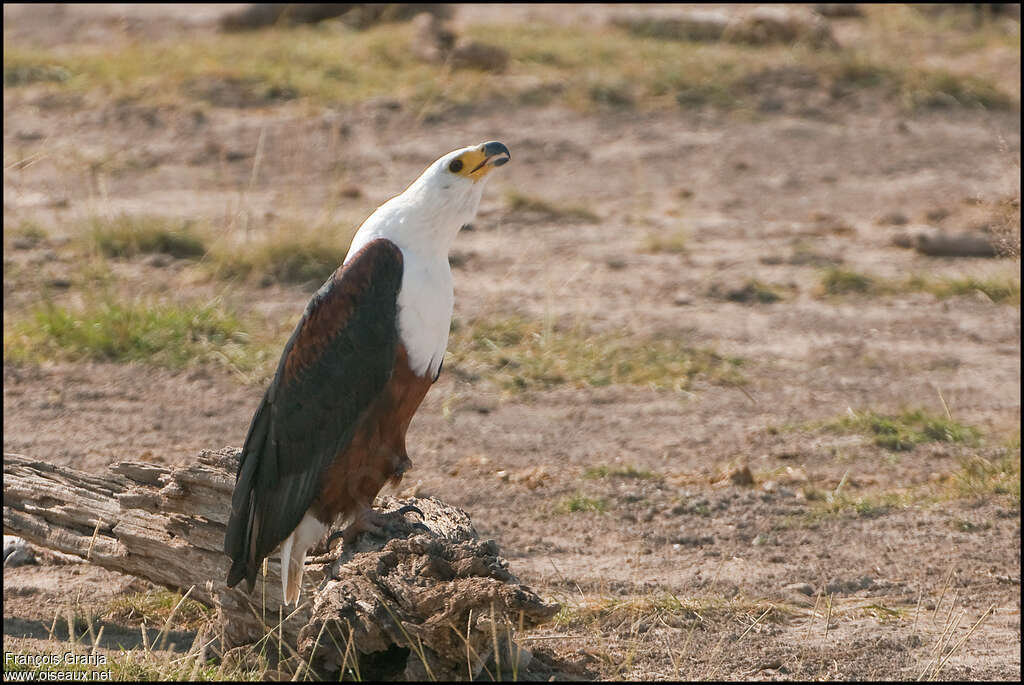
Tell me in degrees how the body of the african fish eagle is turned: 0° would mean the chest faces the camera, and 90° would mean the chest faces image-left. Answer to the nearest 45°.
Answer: approximately 270°
